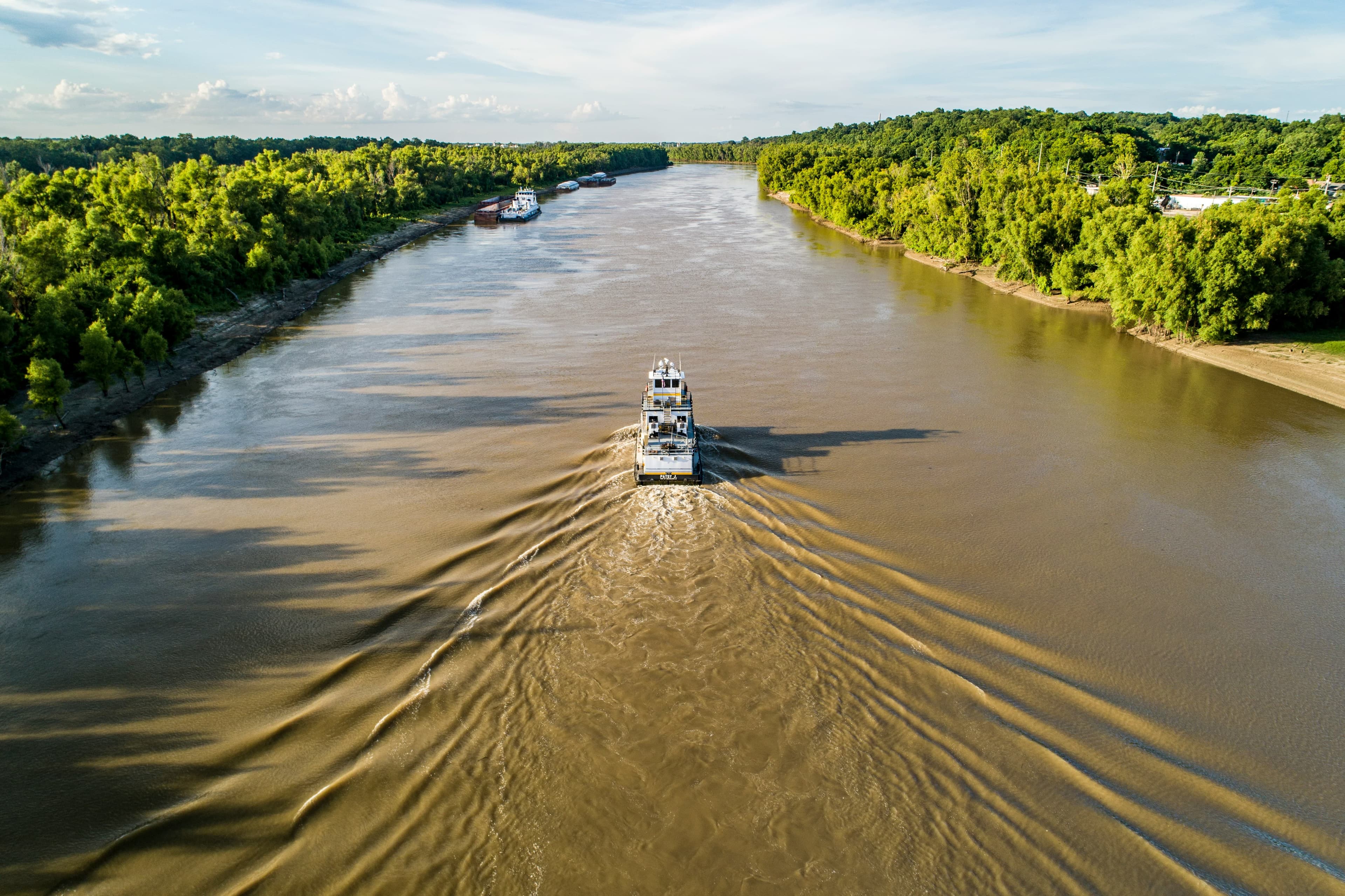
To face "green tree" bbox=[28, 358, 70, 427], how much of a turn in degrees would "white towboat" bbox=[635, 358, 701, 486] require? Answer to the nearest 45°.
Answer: approximately 90° to its left

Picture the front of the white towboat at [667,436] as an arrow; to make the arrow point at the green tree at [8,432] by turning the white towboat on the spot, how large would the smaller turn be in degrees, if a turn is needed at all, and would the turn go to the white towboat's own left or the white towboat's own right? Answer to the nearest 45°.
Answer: approximately 90° to the white towboat's own left

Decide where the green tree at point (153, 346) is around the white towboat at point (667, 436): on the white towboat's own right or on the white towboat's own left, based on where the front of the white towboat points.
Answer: on the white towboat's own left

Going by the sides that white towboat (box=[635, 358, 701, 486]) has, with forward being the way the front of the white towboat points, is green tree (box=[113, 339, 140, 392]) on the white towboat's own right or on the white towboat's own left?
on the white towboat's own left

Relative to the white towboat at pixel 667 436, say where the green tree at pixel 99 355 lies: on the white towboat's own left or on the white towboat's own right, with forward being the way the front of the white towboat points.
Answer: on the white towboat's own left

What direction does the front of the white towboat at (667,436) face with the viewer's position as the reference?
facing away from the viewer
